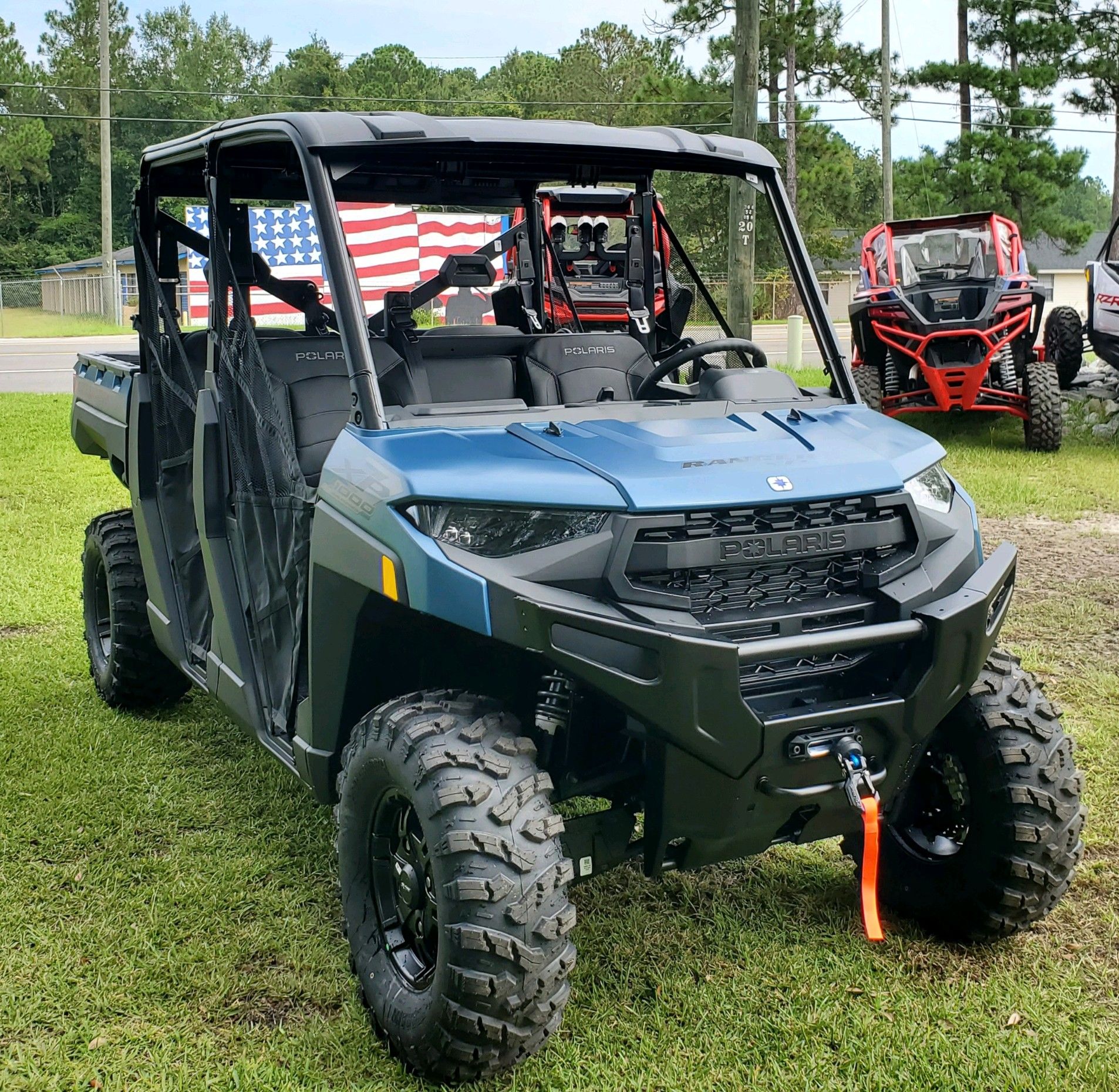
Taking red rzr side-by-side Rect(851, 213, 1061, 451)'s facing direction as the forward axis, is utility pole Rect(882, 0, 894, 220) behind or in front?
behind

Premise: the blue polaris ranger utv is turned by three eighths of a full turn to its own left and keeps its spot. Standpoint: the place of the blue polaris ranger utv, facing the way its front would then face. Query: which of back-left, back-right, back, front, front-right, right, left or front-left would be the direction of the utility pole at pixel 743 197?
front

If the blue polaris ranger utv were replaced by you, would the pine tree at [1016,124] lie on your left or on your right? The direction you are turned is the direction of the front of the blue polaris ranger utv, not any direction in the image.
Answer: on your left

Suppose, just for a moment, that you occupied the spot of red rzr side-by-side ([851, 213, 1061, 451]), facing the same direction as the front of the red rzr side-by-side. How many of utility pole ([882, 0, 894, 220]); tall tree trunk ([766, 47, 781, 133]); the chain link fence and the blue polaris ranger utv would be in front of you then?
1

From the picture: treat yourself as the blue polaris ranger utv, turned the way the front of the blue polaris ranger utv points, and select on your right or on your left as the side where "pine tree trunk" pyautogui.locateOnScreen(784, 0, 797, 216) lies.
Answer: on your left

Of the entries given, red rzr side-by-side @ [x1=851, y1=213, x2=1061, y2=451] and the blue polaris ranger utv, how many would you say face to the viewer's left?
0

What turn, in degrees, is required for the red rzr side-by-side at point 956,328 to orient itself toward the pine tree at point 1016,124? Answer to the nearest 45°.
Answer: approximately 180°

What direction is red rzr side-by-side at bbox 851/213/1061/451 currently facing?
toward the camera

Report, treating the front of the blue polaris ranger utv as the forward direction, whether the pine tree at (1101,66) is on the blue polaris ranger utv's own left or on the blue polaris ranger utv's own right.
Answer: on the blue polaris ranger utv's own left

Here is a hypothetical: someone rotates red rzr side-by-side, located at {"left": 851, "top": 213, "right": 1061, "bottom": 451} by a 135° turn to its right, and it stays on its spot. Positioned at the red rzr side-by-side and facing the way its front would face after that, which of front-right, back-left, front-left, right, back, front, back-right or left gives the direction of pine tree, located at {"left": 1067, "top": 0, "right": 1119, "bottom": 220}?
front-right

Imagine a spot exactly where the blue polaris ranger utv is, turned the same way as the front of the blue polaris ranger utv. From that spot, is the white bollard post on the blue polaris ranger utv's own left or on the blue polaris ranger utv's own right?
on the blue polaris ranger utv's own left

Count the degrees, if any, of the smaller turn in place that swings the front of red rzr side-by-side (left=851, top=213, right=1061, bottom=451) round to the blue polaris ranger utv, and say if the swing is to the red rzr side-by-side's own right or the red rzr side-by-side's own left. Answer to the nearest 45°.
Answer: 0° — it already faces it

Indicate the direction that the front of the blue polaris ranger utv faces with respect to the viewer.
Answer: facing the viewer and to the right of the viewer
